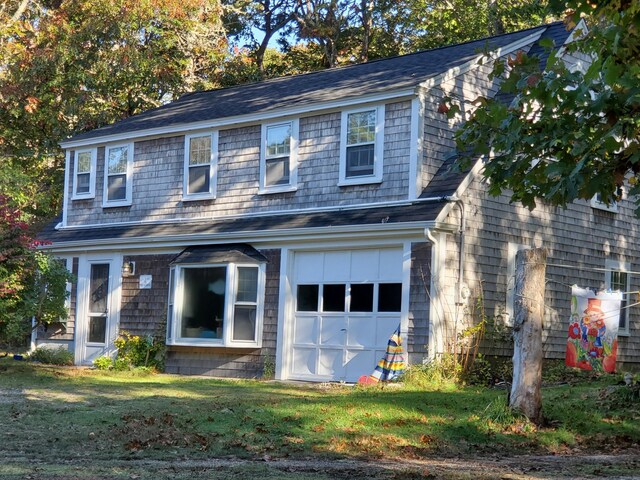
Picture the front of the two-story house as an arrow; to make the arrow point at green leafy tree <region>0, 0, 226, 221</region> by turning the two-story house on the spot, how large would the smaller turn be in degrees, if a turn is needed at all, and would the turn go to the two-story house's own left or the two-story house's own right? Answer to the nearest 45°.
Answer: approximately 90° to the two-story house's own right

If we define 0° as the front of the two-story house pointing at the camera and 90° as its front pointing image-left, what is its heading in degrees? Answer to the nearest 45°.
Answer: approximately 45°

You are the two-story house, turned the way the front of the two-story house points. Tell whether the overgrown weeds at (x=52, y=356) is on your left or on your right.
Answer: on your right

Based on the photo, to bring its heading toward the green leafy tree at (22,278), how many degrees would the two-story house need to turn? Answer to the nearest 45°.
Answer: approximately 45° to its right
